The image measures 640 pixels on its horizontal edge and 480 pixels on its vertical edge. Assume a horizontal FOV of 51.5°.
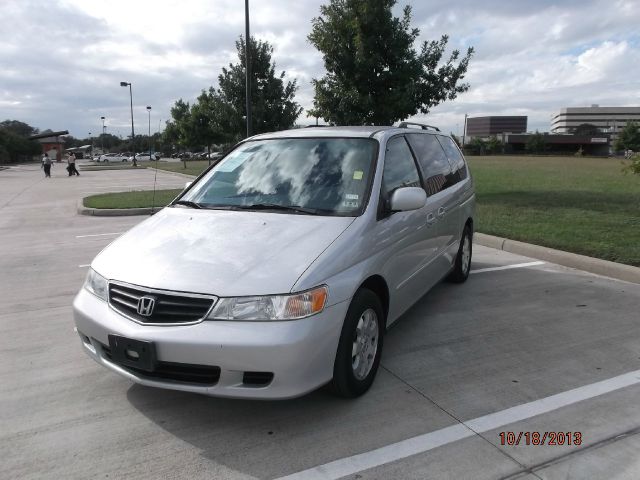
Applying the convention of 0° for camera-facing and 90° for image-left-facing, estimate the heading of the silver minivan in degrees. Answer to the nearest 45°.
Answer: approximately 45°

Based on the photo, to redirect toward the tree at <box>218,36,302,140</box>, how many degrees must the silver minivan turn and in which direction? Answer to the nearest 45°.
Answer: approximately 135° to its right

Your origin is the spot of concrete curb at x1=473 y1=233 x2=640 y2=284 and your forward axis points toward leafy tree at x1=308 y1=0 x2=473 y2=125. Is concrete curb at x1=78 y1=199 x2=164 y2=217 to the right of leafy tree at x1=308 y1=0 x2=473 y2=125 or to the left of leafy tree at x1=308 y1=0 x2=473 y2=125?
left

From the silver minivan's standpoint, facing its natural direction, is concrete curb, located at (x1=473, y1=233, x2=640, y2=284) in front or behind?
behind

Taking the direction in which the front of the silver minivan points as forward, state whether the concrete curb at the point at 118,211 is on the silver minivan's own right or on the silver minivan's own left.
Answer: on the silver minivan's own right
